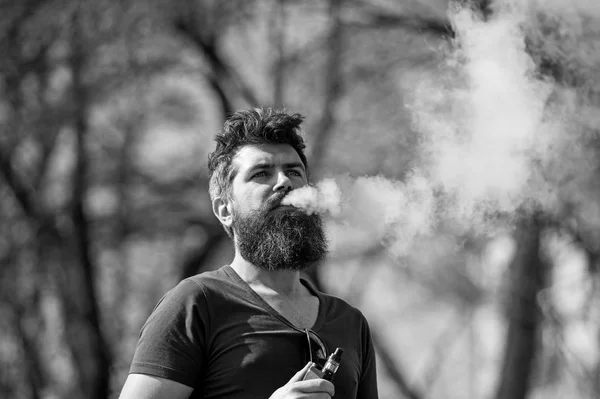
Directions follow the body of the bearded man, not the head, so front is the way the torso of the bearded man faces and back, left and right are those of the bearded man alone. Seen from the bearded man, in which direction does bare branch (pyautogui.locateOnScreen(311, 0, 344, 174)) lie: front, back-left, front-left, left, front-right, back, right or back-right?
back-left

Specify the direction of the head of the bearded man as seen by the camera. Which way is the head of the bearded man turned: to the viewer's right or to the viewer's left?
to the viewer's right

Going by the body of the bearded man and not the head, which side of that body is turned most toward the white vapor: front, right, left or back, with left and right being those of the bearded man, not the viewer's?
left

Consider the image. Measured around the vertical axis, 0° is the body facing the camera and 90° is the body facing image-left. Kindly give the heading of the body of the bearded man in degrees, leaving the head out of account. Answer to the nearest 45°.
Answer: approximately 315°

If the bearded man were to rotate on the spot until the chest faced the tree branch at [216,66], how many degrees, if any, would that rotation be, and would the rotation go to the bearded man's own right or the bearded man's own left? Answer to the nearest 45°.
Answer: approximately 135° to the bearded man's own left
